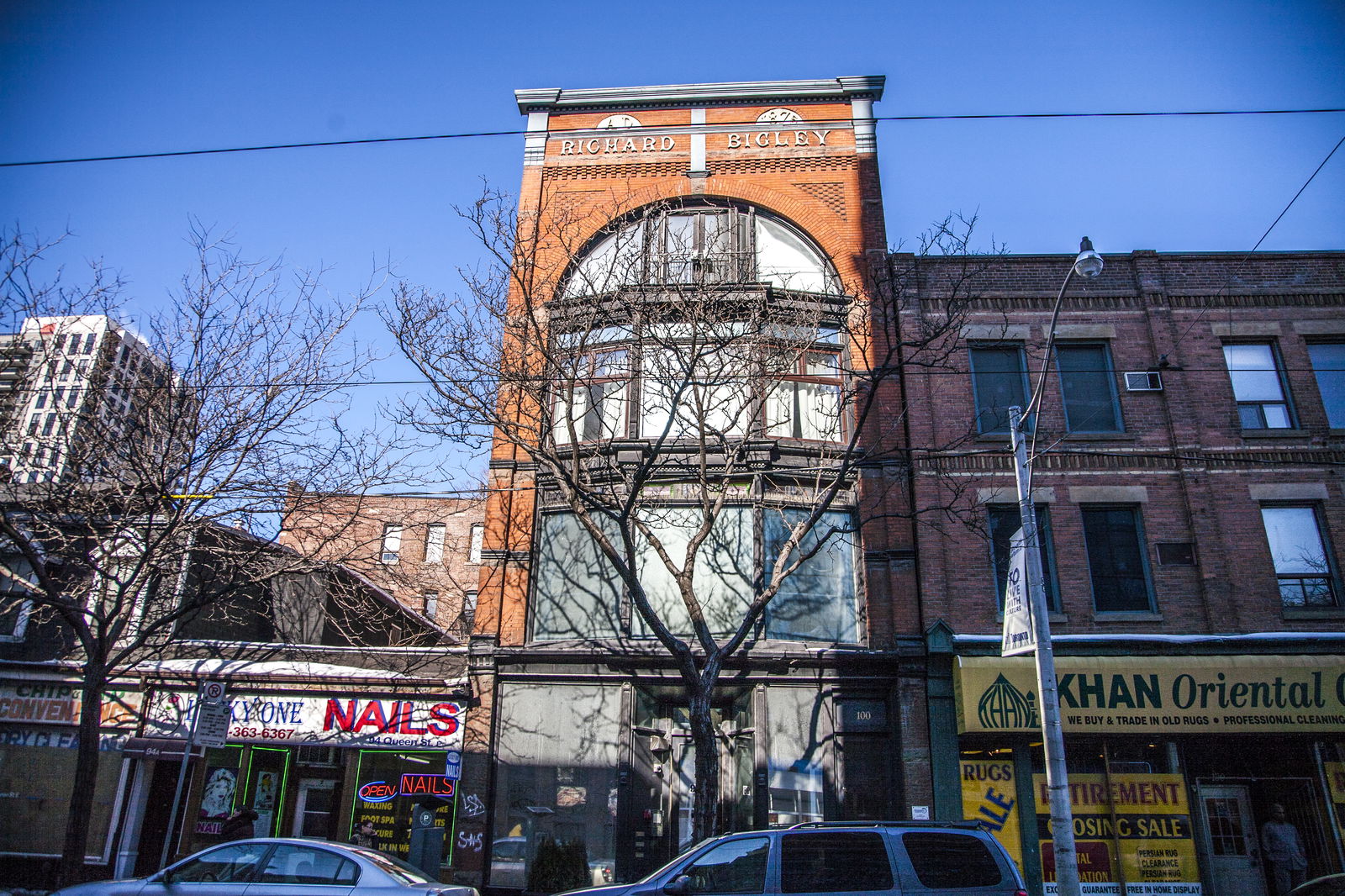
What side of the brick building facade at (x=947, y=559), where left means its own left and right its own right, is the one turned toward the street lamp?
front

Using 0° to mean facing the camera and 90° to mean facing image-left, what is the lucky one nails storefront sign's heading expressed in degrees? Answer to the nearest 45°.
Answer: approximately 0°

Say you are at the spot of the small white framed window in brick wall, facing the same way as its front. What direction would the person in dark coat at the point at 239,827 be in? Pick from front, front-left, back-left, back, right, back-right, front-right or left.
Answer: front-right

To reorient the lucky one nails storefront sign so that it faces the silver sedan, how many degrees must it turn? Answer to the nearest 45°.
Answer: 0° — it already faces it

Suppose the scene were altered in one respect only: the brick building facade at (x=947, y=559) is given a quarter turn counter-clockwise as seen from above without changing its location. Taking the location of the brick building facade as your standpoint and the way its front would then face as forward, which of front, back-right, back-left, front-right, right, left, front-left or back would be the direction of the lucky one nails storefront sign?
back
